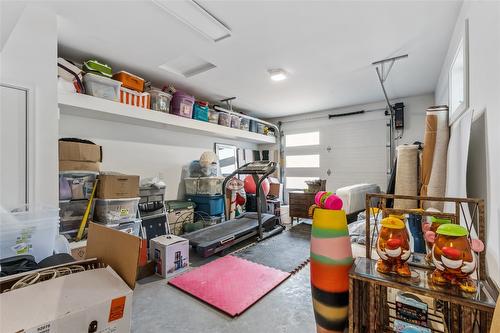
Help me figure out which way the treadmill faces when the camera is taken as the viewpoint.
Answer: facing away from the viewer and to the right of the viewer

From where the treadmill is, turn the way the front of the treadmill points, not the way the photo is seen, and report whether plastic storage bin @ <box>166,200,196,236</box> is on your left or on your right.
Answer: on your left

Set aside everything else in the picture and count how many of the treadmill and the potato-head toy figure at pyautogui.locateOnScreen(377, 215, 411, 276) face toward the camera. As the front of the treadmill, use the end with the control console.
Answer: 1

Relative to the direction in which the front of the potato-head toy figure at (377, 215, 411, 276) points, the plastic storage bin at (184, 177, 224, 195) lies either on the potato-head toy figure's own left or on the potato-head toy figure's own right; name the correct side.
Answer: on the potato-head toy figure's own right

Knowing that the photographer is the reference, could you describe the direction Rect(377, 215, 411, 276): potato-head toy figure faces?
facing the viewer

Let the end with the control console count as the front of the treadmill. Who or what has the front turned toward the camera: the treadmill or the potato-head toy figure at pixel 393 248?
the potato-head toy figure

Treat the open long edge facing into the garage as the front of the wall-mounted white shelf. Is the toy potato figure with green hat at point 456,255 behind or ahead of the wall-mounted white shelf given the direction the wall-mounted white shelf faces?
ahead

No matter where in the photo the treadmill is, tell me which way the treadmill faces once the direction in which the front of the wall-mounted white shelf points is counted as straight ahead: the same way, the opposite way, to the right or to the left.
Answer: to the left

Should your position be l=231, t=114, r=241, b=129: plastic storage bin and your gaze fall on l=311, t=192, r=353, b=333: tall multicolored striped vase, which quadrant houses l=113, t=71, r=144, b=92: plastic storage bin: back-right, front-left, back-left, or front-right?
front-right

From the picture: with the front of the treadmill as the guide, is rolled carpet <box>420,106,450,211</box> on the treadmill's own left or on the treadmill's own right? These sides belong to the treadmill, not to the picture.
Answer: on the treadmill's own right
